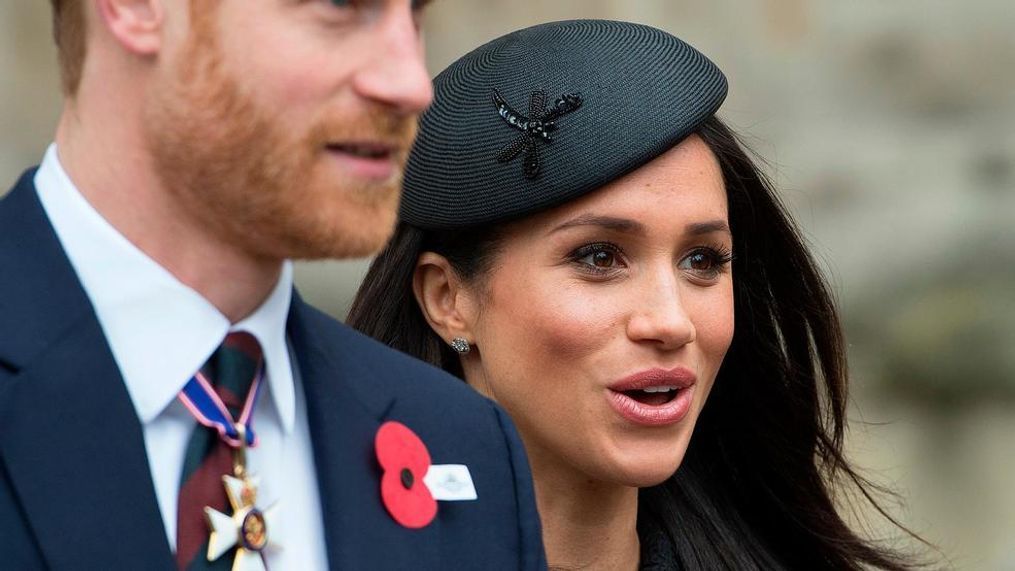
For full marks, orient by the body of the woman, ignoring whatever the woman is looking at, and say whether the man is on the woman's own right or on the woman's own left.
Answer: on the woman's own right

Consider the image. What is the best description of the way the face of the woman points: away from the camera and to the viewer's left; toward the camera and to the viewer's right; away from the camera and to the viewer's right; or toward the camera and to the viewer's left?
toward the camera and to the viewer's right

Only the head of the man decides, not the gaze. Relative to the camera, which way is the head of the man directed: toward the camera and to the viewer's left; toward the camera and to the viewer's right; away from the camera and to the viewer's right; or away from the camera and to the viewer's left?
toward the camera and to the viewer's right

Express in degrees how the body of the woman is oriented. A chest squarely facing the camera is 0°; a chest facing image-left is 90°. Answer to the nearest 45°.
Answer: approximately 315°
